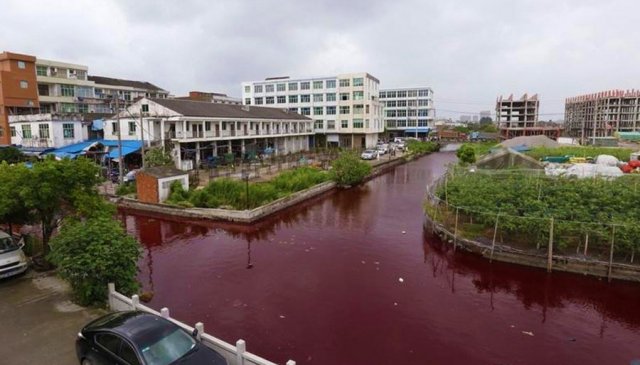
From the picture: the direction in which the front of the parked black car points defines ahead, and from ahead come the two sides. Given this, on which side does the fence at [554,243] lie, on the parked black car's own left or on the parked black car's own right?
on the parked black car's own left

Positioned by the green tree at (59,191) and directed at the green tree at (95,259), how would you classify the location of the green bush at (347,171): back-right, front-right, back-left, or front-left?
back-left

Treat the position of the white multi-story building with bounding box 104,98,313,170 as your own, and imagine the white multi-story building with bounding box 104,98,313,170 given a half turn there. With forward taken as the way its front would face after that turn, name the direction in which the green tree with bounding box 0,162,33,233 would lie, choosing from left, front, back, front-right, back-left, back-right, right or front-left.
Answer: back-left

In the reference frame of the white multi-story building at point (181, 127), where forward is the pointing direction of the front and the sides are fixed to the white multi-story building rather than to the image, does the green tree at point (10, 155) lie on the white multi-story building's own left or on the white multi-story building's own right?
on the white multi-story building's own right

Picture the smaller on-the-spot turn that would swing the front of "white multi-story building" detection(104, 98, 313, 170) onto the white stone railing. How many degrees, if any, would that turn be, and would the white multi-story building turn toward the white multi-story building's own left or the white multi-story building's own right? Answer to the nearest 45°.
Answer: approximately 45° to the white multi-story building's own right

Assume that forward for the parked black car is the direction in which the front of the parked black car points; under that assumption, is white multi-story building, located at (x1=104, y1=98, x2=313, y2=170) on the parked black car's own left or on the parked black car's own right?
on the parked black car's own left

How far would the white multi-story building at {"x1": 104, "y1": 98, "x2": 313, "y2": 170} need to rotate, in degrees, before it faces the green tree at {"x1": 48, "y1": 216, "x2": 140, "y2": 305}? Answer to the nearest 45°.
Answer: approximately 45° to its right

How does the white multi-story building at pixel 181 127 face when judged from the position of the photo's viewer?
facing the viewer and to the right of the viewer

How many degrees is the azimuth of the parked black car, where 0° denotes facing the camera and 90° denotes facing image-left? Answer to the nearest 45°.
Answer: approximately 315°

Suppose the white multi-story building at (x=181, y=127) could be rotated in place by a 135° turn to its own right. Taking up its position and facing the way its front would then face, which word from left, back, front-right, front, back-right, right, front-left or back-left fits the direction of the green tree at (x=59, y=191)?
left

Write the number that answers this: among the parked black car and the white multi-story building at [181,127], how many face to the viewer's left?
0
